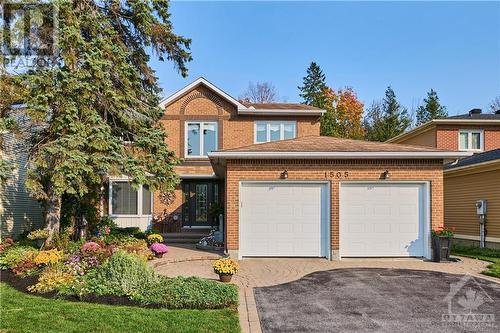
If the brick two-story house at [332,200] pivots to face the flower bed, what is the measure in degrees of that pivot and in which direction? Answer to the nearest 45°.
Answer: approximately 45° to its right

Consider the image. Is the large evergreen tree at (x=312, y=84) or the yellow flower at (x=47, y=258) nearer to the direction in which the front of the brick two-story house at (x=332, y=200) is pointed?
the yellow flower

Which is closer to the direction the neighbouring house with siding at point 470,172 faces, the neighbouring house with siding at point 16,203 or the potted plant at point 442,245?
the potted plant

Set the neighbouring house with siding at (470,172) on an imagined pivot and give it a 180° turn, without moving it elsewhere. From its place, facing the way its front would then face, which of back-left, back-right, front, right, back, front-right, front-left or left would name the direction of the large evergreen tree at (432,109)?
front

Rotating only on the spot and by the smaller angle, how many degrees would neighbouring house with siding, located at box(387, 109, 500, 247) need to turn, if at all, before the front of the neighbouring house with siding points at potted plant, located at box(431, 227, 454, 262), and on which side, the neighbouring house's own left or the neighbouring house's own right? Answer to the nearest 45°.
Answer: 0° — it already faces it

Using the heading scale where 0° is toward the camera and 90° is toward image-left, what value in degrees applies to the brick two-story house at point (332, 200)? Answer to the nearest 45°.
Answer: approximately 0°

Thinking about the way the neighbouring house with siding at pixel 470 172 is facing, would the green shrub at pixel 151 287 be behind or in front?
in front

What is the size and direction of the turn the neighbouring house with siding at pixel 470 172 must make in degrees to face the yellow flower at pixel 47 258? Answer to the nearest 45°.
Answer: approximately 45° to its right

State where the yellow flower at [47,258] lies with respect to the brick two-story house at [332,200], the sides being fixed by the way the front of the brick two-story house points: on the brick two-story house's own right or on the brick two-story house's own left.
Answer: on the brick two-story house's own right

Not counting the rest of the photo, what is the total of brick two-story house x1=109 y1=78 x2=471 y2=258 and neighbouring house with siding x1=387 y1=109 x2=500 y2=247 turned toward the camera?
2
